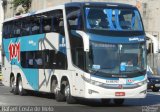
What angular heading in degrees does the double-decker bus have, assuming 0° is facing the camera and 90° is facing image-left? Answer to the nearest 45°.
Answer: approximately 315°
